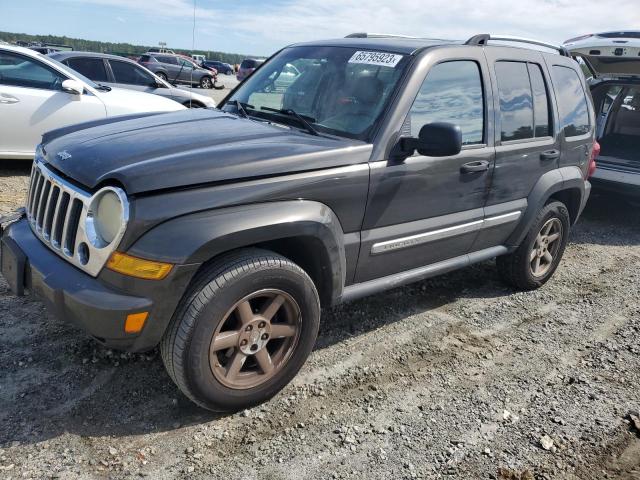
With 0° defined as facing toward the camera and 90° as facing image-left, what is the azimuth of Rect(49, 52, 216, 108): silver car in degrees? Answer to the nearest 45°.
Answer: approximately 270°

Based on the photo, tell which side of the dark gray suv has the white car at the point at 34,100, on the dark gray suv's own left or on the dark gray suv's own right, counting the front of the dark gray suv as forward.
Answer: on the dark gray suv's own right

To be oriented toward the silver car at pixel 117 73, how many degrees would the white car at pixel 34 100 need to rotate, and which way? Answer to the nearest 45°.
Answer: approximately 90° to its left

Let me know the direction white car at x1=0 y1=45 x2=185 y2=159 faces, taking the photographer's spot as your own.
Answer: facing to the right of the viewer

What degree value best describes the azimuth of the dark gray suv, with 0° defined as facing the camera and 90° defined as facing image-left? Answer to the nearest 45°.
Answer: approximately 45°

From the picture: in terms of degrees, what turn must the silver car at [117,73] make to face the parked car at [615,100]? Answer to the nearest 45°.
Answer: approximately 45° to its right

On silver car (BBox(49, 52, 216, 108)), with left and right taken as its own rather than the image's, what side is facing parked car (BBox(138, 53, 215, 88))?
left
